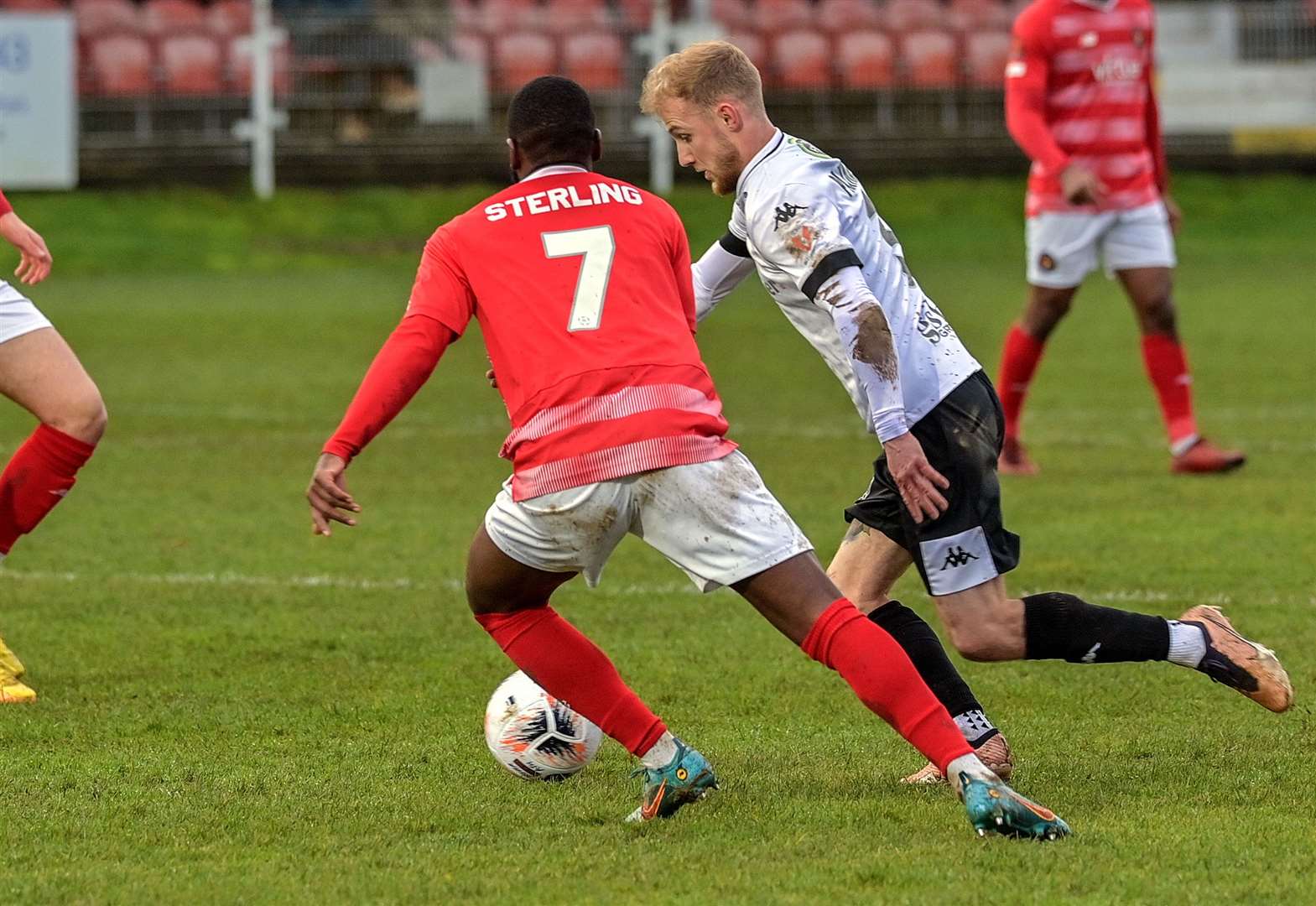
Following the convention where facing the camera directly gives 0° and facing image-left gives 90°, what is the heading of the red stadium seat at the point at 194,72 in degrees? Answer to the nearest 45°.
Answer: approximately 0°

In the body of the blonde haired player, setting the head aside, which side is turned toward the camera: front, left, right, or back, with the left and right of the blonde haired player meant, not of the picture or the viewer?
left

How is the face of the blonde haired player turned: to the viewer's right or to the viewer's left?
to the viewer's left

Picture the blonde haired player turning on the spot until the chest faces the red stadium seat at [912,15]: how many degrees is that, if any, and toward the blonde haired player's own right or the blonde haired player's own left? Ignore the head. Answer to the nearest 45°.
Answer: approximately 90° to the blonde haired player's own right

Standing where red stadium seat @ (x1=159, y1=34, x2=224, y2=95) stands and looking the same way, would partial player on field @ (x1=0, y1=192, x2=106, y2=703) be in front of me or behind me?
in front

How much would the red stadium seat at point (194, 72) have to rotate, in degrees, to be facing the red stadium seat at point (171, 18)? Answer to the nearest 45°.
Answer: approximately 180°

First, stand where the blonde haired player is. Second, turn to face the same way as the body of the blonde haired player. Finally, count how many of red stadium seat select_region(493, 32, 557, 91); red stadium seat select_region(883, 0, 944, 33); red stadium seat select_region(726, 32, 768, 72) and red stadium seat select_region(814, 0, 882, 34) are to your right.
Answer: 4

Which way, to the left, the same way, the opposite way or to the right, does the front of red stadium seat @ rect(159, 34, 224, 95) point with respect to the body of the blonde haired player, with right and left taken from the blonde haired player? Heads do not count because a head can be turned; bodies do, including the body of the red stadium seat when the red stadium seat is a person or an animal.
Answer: to the left
